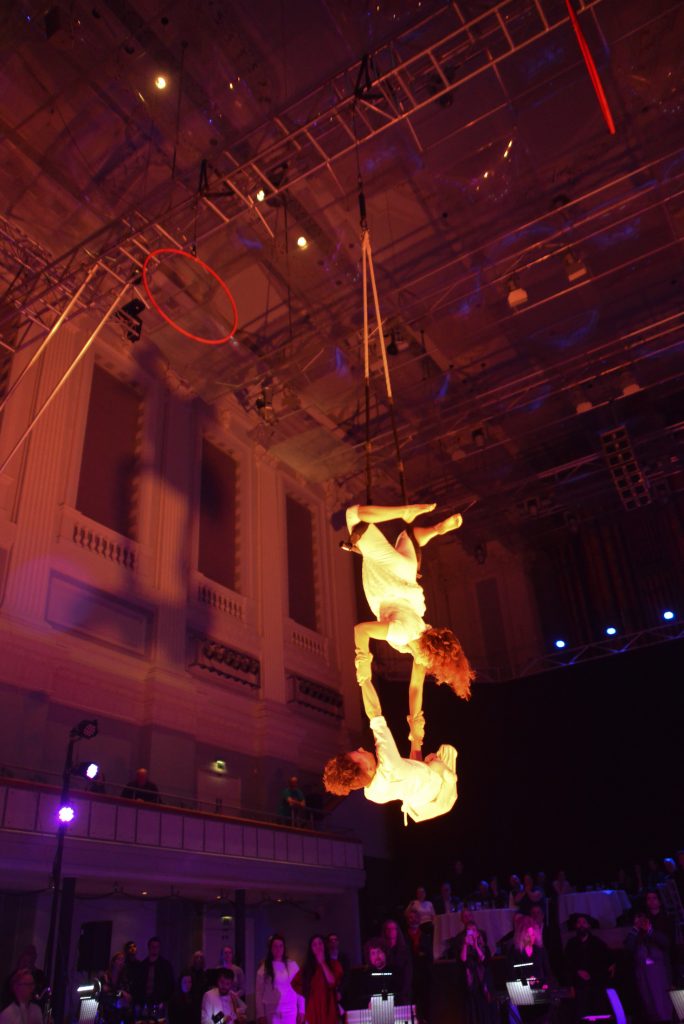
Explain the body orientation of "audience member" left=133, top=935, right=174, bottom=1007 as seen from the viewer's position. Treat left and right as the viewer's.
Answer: facing the viewer

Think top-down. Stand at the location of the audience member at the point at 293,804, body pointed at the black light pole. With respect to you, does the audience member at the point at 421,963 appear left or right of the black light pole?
left

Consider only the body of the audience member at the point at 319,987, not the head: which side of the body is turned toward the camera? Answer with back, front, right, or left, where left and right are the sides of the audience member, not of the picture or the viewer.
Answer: front

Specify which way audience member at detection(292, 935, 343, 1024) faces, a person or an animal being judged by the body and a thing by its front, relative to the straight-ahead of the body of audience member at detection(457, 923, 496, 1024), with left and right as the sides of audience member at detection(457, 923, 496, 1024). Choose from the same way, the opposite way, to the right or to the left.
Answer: the same way

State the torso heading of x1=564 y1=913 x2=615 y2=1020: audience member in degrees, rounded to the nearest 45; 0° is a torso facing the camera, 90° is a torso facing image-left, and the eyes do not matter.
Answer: approximately 0°

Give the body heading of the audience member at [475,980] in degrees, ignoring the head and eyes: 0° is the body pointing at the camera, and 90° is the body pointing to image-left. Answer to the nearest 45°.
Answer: approximately 0°

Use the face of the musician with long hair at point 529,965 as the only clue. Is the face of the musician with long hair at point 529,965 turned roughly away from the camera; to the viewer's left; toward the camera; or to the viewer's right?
toward the camera

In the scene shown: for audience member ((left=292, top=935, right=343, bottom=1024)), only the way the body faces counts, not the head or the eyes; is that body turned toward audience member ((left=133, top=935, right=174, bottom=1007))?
no

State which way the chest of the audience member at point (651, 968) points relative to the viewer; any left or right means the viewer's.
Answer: facing the viewer and to the left of the viewer

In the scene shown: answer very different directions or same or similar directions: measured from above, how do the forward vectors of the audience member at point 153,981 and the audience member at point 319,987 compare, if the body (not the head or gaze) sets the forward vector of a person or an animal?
same or similar directions

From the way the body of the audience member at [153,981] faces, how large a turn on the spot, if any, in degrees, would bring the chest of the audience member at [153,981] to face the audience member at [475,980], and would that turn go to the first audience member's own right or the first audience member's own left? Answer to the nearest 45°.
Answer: approximately 45° to the first audience member's own left
